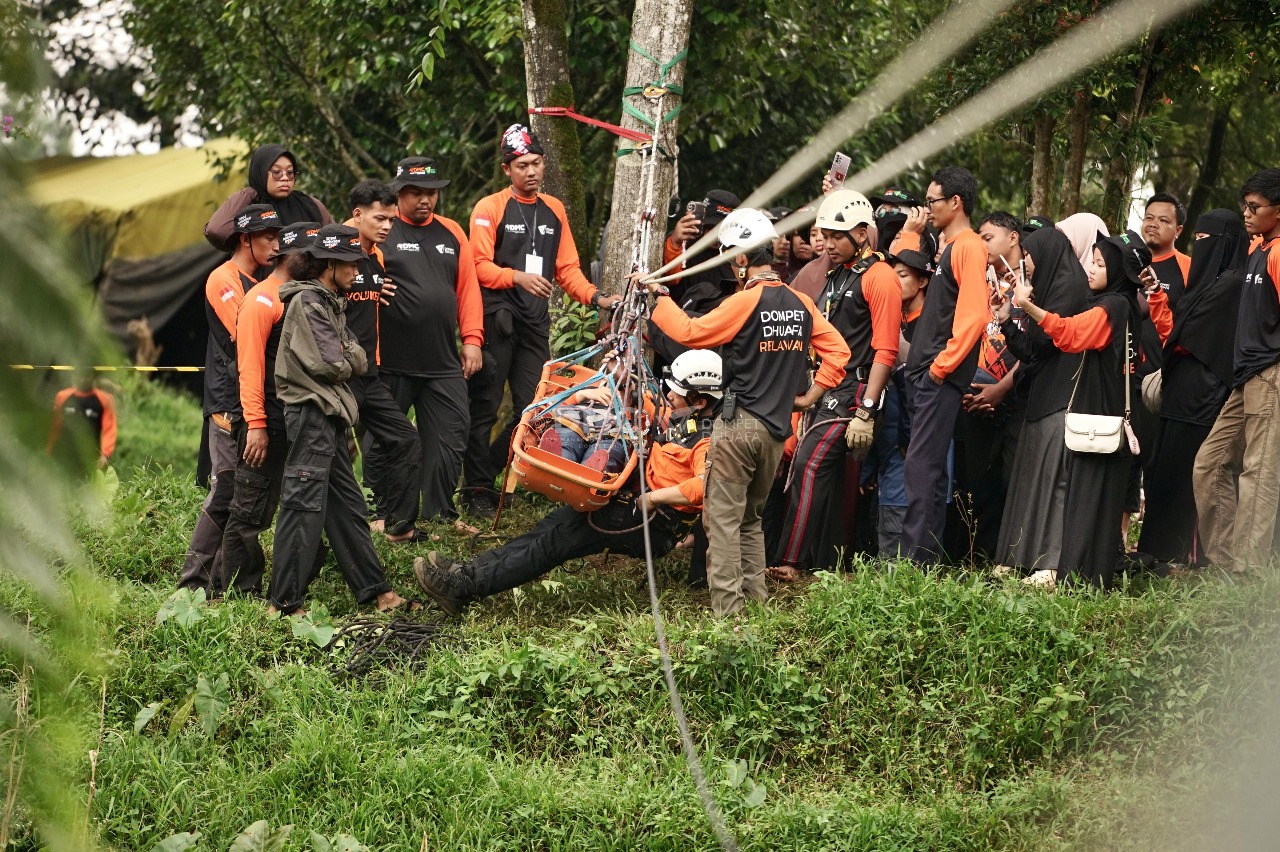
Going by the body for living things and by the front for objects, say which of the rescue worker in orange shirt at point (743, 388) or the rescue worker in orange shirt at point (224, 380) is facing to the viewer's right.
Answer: the rescue worker in orange shirt at point (224, 380)

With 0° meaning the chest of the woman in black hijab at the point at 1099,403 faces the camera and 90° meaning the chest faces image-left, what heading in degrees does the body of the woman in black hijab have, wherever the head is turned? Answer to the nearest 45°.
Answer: approximately 90°

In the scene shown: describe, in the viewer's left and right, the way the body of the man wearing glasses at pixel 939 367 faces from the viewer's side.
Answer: facing to the left of the viewer

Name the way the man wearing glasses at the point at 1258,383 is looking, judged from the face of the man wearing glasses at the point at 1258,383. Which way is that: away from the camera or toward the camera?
toward the camera

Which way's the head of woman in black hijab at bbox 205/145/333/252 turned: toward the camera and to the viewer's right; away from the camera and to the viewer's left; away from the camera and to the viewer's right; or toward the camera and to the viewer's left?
toward the camera and to the viewer's right

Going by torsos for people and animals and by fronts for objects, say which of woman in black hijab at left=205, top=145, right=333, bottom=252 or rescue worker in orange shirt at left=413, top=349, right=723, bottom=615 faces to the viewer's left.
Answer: the rescue worker in orange shirt

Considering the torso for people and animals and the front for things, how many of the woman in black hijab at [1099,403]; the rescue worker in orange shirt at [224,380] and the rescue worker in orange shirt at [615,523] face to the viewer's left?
2

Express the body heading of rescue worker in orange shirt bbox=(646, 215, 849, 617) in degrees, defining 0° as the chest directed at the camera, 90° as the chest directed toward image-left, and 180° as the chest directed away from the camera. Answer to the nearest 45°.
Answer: approximately 135°

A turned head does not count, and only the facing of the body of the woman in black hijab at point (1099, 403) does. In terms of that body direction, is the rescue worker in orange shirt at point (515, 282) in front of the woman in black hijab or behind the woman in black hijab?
in front

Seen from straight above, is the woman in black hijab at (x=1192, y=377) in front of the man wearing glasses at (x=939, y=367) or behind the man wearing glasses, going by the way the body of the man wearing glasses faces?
behind

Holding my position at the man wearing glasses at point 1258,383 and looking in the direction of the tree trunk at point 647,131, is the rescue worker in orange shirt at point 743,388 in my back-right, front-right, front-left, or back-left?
front-left

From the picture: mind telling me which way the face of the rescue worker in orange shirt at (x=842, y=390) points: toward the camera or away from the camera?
toward the camera
